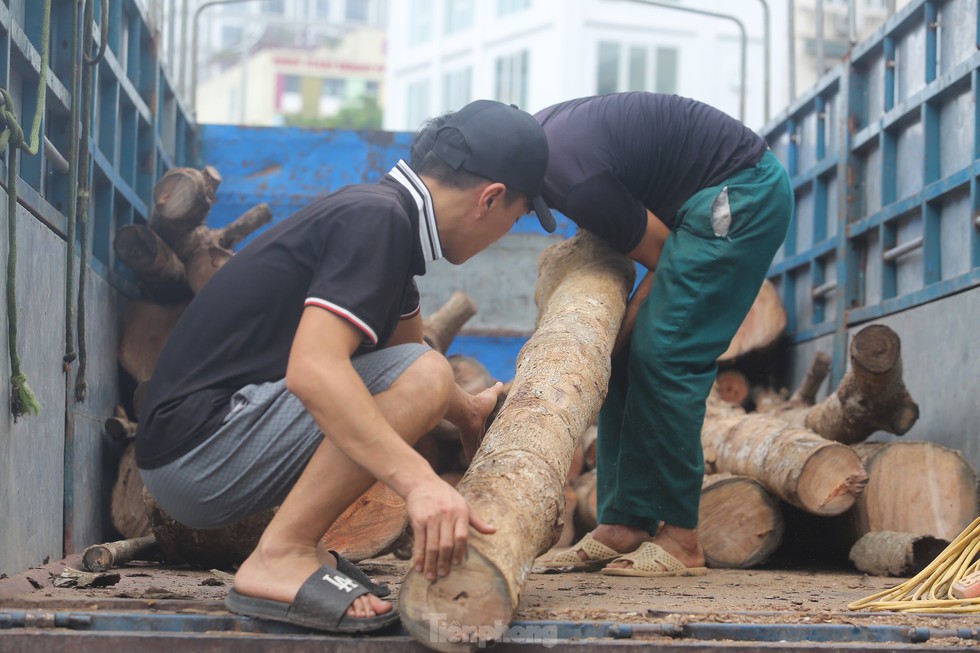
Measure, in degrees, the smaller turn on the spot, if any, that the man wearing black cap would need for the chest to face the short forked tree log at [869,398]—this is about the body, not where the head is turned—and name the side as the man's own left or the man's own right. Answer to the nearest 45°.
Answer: approximately 45° to the man's own left

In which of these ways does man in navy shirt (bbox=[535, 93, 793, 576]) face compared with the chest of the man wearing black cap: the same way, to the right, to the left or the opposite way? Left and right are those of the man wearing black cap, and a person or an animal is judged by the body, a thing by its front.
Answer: the opposite way

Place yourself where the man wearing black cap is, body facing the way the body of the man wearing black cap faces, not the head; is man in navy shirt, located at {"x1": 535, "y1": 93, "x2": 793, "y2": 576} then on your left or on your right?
on your left

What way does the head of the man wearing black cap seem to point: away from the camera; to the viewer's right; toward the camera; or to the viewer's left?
to the viewer's right

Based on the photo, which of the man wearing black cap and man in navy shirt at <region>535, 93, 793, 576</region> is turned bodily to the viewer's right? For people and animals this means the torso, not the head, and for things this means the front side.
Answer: the man wearing black cap

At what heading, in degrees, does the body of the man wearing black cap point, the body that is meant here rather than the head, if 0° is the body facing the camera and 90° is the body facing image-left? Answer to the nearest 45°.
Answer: approximately 270°

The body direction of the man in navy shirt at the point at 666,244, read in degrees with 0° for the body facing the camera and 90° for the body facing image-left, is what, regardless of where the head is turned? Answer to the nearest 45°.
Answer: approximately 90°

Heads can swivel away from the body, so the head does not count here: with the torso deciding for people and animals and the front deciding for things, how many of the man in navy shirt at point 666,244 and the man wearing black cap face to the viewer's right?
1
